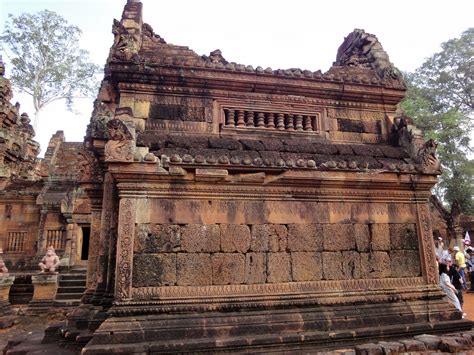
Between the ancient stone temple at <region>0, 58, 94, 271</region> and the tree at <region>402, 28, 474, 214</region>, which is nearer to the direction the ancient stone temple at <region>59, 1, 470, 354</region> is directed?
the ancient stone temple

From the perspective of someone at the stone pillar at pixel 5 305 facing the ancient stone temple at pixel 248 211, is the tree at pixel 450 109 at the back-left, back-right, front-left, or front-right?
front-left

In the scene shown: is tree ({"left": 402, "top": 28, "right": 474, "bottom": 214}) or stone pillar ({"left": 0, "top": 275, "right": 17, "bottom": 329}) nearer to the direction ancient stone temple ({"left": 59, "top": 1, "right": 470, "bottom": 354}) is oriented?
the stone pillar

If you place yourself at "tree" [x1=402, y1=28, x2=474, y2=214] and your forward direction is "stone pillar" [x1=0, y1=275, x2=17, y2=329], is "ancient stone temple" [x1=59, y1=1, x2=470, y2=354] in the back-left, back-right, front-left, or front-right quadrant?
front-left
